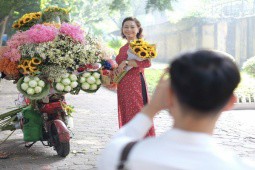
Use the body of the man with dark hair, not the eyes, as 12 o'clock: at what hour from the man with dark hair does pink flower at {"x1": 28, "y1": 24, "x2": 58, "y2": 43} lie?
The pink flower is roughly at 11 o'clock from the man with dark hair.

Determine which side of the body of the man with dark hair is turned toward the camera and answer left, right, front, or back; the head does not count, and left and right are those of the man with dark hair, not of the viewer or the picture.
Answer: back

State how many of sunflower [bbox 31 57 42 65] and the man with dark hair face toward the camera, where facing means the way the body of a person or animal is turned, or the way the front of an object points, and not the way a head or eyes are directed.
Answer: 1

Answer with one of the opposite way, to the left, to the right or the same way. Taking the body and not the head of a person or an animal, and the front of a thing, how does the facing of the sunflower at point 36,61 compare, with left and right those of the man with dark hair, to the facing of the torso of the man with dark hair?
the opposite way

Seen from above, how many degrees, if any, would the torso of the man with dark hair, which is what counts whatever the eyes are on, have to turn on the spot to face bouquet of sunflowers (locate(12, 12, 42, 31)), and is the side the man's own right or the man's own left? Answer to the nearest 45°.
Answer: approximately 45° to the man's own left

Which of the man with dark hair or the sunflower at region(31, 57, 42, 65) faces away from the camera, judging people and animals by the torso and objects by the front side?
the man with dark hair

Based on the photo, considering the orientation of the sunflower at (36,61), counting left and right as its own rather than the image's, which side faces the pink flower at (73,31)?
left

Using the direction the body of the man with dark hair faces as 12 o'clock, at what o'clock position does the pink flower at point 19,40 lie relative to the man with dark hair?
The pink flower is roughly at 11 o'clock from the man with dark hair.

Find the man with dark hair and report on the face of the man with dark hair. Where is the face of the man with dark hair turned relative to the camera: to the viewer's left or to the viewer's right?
to the viewer's left

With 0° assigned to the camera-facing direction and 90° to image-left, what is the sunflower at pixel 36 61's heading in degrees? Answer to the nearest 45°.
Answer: approximately 0°
